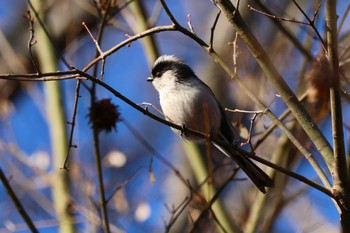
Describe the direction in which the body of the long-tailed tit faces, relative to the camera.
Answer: to the viewer's left
